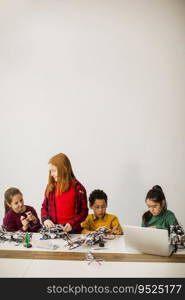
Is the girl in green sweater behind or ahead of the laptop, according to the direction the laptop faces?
ahead

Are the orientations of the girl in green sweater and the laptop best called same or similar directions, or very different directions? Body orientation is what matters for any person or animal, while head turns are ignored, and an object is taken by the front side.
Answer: very different directions

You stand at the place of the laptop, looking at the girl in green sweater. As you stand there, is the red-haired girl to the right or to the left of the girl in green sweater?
left

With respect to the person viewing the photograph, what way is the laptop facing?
facing away from the viewer and to the right of the viewer

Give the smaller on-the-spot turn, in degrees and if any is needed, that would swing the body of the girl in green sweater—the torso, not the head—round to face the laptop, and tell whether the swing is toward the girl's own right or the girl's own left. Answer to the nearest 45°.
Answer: approximately 45° to the girl's own left

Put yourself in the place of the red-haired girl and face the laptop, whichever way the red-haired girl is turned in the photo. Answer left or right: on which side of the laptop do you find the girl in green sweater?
left

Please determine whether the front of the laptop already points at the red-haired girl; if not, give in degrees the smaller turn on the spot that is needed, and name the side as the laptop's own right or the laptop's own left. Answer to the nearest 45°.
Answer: approximately 90° to the laptop's own left
